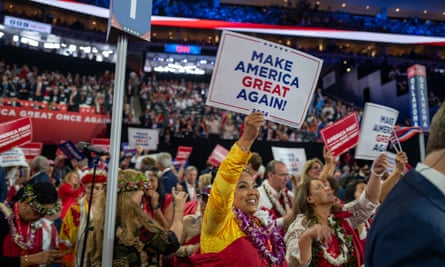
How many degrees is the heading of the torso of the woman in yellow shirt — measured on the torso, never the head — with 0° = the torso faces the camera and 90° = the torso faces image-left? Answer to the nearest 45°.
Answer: approximately 315°

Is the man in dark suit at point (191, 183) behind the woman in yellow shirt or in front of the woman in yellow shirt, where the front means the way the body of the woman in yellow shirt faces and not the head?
behind

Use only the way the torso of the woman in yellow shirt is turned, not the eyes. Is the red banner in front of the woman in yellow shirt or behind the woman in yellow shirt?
behind

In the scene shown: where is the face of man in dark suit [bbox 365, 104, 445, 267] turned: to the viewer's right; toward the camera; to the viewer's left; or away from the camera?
away from the camera

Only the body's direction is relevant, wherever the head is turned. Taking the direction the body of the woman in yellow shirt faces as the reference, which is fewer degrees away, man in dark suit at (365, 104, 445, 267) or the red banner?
the man in dark suit

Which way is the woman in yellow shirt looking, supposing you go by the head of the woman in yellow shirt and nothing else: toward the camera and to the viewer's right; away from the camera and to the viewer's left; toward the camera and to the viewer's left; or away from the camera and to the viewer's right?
toward the camera and to the viewer's right
